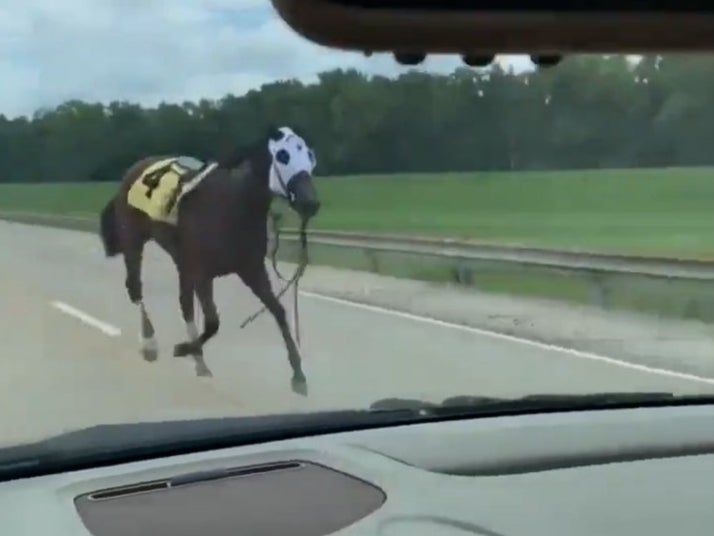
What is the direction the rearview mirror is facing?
toward the camera

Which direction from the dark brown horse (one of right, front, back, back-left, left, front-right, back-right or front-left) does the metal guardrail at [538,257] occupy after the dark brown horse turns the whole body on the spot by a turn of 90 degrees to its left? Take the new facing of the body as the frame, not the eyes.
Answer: front

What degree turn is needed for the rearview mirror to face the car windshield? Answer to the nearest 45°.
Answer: approximately 180°

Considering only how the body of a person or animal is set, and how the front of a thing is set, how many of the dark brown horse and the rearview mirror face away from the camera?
0

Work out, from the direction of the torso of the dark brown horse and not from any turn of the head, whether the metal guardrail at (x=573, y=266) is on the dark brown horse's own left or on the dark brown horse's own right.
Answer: on the dark brown horse's own left

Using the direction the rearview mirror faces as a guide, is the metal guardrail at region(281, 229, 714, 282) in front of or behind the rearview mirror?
behind

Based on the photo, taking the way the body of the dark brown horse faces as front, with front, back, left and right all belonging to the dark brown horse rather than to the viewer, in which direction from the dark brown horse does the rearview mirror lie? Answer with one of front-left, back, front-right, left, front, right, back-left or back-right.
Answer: front-right
